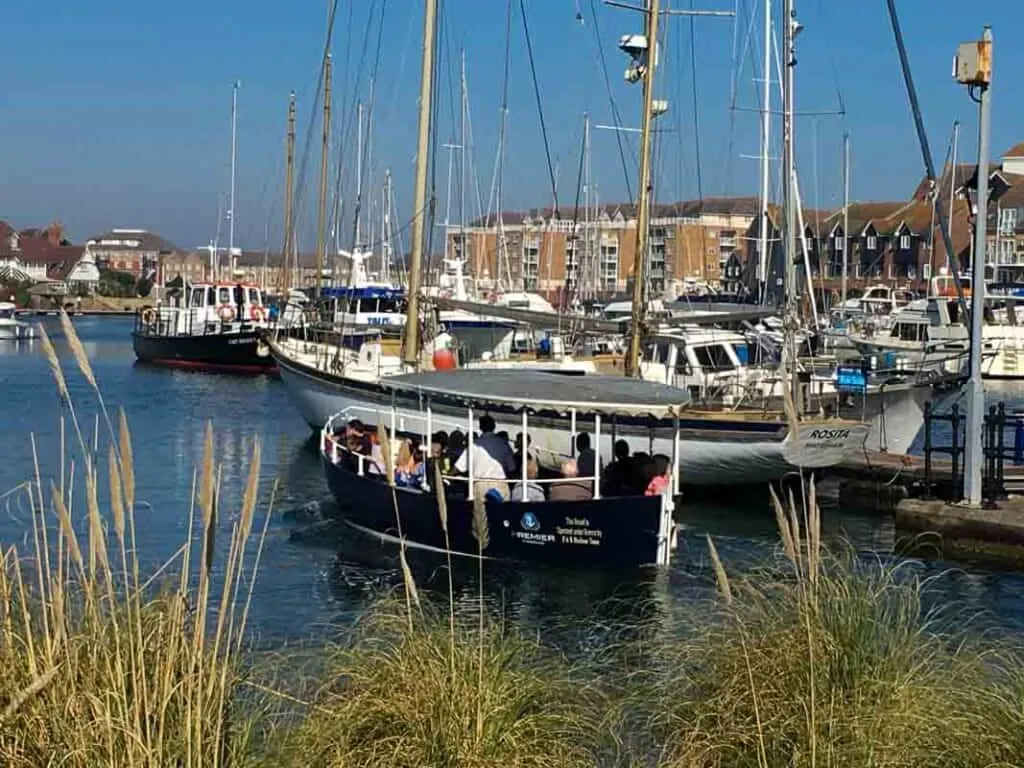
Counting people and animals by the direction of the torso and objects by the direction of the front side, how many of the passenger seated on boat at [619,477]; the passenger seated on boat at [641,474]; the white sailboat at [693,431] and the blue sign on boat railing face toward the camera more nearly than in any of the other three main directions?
1

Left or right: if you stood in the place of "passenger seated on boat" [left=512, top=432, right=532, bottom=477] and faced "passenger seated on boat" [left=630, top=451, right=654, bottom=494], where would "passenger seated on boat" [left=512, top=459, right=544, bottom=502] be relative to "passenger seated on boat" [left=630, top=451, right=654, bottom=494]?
right

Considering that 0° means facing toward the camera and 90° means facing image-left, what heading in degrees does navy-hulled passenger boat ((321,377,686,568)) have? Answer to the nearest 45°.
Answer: approximately 135°

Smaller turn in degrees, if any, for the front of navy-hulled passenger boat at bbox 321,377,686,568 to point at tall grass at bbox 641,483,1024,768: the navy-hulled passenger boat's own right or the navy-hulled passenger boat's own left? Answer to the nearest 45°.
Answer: approximately 135° to the navy-hulled passenger boat's own left

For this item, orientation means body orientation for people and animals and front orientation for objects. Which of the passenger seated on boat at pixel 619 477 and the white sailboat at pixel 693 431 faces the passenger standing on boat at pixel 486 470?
the passenger seated on boat at pixel 619 477

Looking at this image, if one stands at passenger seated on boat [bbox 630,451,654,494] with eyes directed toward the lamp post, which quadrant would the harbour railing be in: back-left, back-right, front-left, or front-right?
front-left

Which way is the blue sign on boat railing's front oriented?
toward the camera

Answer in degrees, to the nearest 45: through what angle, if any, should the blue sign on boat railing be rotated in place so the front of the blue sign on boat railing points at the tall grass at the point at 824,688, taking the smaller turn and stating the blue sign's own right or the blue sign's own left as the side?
0° — it already faces it

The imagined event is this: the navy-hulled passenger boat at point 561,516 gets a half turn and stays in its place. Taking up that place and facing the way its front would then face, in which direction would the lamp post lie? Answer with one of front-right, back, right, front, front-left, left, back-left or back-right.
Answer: front-left

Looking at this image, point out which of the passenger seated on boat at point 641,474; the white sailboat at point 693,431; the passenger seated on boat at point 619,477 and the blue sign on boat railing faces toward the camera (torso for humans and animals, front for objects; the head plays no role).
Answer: the blue sign on boat railing

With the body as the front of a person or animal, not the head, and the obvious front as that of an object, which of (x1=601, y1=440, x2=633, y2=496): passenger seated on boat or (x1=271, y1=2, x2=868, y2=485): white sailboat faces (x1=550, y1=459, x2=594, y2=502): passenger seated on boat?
(x1=601, y1=440, x2=633, y2=496): passenger seated on boat

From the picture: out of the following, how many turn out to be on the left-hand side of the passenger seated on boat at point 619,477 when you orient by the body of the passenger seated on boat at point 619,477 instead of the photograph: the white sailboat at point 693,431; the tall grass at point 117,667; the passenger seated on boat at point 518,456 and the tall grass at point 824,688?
2

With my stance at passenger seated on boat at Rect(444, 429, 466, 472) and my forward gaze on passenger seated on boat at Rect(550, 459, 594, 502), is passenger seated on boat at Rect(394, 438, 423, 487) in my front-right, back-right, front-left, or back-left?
back-right
